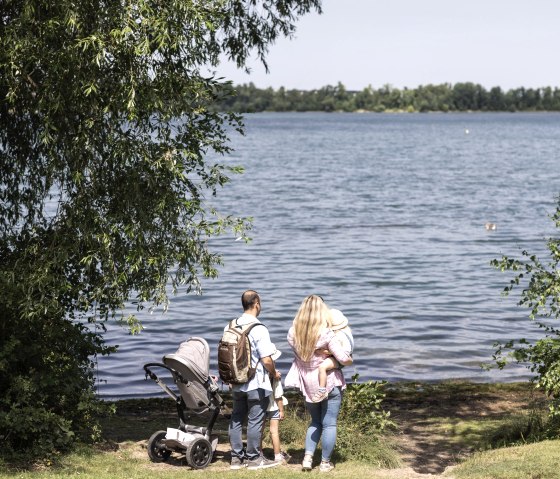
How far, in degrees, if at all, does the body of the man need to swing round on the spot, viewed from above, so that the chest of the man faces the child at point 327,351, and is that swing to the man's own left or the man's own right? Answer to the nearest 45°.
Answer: approximately 45° to the man's own right

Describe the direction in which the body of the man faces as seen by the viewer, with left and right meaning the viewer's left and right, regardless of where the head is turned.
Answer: facing away from the viewer and to the right of the viewer

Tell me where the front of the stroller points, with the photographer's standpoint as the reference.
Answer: facing away from the viewer and to the right of the viewer

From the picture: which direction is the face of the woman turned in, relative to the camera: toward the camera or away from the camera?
away from the camera

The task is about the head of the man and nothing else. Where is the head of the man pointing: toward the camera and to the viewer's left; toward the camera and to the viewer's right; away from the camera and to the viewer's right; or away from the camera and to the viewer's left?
away from the camera and to the viewer's right
